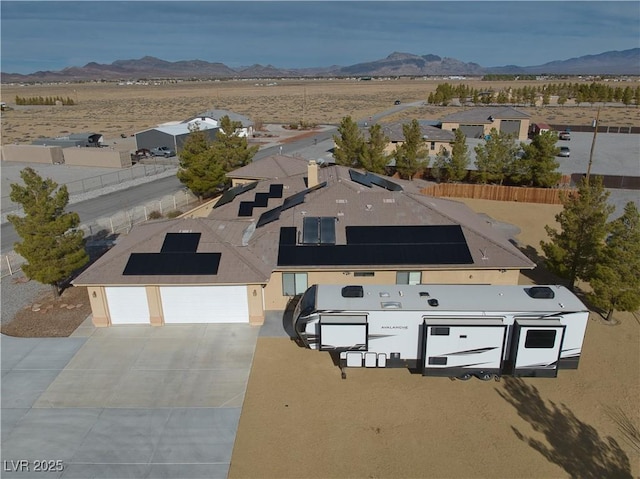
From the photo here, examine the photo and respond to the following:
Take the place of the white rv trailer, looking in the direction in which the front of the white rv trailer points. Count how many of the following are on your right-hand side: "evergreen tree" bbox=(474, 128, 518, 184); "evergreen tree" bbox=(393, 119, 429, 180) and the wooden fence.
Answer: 3

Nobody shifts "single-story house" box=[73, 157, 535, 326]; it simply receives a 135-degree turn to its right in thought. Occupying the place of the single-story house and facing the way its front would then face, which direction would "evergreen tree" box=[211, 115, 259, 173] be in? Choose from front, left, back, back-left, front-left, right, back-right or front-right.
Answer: front-right

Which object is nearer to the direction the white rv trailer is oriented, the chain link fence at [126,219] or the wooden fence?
the chain link fence

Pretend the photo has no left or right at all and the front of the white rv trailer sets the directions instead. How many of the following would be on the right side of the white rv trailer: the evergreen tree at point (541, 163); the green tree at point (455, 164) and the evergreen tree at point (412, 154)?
3

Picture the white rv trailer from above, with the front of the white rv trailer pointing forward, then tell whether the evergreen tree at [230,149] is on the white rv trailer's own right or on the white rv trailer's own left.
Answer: on the white rv trailer's own right

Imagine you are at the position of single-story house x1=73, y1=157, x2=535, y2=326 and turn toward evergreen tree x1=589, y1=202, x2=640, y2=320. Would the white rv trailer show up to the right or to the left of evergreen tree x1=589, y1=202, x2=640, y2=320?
right

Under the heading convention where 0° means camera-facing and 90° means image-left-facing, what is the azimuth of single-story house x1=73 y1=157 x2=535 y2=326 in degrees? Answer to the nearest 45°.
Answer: approximately 0°

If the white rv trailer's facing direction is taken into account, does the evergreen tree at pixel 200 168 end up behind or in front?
in front

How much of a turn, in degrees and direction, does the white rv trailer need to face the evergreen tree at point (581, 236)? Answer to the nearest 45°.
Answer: approximately 135° to its right

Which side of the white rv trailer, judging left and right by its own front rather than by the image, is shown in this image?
left

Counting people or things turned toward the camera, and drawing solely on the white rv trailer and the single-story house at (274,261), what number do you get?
1

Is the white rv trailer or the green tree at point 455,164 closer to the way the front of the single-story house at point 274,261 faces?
the white rv trailer

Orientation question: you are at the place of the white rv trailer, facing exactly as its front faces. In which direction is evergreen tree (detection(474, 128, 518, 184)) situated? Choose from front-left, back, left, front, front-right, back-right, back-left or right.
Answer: right

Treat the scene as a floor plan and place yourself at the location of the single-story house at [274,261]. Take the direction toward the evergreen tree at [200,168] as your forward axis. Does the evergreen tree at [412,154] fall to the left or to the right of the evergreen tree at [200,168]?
right

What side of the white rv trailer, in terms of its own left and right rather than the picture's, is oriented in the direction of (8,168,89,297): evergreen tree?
front

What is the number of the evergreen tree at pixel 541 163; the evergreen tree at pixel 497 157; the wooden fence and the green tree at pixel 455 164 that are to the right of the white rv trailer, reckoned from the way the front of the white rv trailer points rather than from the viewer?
4

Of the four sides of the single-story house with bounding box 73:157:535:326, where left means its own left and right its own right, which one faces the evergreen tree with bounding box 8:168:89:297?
right

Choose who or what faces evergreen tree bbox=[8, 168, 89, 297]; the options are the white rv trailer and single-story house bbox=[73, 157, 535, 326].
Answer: the white rv trailer

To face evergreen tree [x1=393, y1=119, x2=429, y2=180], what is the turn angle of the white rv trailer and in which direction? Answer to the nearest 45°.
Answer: approximately 90° to its right

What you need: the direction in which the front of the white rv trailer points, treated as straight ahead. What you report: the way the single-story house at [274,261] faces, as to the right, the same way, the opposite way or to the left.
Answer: to the left
